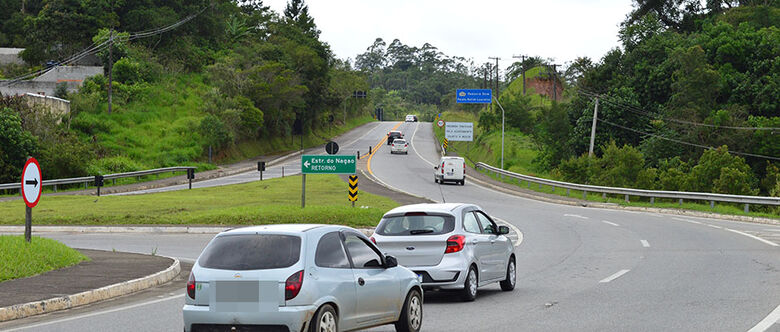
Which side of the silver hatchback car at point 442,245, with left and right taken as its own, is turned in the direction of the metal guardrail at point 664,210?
front

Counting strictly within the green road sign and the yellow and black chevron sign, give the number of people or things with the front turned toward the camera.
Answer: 2

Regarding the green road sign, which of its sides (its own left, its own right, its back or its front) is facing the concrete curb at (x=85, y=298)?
front

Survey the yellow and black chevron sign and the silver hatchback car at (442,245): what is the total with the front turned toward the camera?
1

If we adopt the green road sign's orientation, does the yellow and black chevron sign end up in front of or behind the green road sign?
behind

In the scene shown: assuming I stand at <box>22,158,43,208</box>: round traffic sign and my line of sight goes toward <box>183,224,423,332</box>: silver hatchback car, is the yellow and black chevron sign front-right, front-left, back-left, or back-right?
back-left

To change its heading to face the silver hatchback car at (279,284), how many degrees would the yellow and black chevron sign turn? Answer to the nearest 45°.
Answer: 0° — it already faces it

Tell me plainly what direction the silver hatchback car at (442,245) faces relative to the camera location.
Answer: facing away from the viewer and to the right of the viewer

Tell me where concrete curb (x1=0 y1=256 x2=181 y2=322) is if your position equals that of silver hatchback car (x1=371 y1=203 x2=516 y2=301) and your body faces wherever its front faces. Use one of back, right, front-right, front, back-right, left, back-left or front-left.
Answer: back-left

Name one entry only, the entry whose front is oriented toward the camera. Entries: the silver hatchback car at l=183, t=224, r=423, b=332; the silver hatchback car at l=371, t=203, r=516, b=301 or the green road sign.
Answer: the green road sign

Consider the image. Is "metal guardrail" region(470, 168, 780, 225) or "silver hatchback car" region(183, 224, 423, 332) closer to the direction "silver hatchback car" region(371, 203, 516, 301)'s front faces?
the metal guardrail
